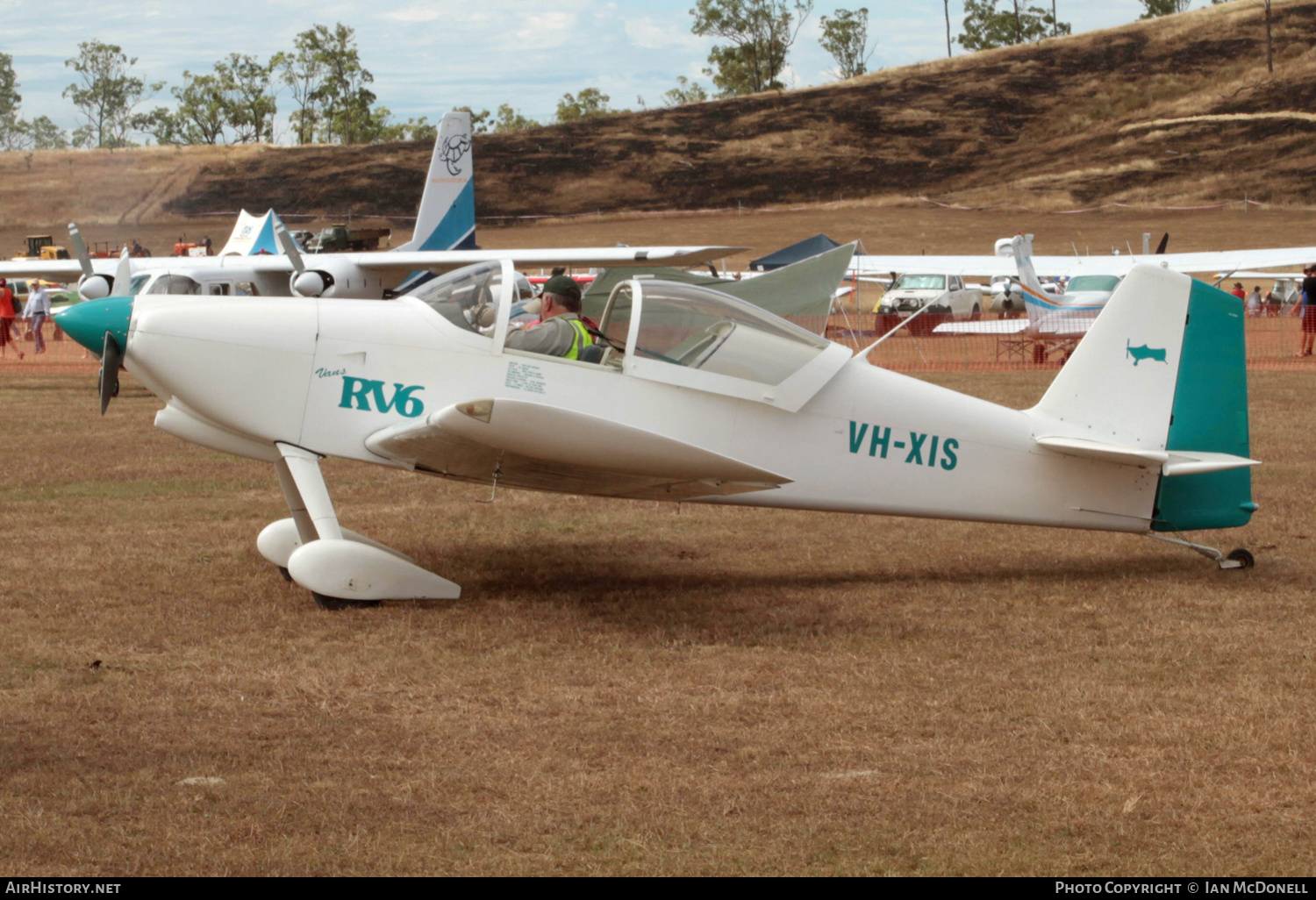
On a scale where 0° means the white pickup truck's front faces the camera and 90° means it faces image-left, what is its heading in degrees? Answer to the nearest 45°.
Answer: approximately 45°

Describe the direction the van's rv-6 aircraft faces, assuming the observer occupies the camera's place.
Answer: facing to the left of the viewer

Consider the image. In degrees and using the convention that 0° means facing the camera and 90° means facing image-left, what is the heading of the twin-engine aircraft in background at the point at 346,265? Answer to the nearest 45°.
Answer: approximately 45°

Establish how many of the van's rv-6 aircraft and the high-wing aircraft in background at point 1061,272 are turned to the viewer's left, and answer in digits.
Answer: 1

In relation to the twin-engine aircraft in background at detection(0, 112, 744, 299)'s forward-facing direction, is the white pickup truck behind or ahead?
behind

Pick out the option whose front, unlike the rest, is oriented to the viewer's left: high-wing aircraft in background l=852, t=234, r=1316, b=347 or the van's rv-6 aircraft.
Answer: the van's rv-6 aircraft

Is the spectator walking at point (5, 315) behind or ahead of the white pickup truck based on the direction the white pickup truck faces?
ahead

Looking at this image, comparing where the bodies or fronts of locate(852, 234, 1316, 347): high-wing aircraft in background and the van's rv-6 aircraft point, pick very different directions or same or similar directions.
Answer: very different directions

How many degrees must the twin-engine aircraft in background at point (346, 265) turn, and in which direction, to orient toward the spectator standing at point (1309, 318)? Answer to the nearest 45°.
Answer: approximately 135° to its left

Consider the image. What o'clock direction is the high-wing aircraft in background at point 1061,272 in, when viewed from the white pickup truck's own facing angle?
The high-wing aircraft in background is roughly at 10 o'clock from the white pickup truck.
